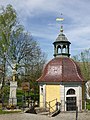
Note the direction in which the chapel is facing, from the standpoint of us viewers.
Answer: facing the viewer and to the right of the viewer

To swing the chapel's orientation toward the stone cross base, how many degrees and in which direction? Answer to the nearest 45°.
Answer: approximately 135° to its right

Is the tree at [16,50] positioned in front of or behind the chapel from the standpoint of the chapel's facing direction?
behind

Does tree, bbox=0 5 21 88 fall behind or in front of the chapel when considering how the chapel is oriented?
behind

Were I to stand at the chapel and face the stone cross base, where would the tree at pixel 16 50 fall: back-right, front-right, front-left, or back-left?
front-right
